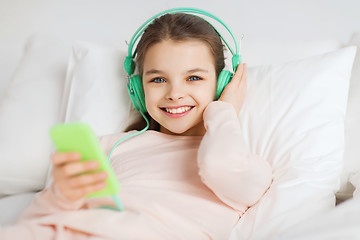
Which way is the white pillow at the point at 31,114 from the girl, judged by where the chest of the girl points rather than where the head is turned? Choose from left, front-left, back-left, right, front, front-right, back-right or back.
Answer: back-right

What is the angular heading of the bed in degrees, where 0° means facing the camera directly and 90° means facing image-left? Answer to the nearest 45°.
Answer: approximately 0°

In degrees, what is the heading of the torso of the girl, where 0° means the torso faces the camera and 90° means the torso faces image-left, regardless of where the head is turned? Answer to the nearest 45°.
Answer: approximately 0°
